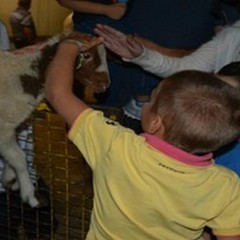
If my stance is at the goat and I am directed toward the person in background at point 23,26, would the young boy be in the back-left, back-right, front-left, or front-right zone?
back-right

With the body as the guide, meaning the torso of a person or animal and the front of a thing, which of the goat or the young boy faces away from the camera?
the young boy

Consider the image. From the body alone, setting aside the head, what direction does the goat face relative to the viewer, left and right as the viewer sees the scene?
facing to the right of the viewer

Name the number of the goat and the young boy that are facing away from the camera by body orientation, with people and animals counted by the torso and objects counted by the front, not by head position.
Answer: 1

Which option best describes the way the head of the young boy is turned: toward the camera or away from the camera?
away from the camera

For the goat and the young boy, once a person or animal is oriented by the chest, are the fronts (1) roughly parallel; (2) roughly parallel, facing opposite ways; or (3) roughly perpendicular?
roughly perpendicular

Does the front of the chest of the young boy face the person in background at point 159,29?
yes

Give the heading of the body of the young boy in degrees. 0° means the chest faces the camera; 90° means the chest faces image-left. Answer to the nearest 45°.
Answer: approximately 180°

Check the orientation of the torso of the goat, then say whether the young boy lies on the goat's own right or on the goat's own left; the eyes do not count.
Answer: on the goat's own right

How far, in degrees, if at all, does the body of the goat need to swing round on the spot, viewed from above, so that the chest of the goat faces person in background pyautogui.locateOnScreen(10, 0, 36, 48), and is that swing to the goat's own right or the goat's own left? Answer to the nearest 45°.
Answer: approximately 90° to the goat's own left

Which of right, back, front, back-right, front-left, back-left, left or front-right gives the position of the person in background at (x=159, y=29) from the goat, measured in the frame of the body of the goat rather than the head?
front-left
